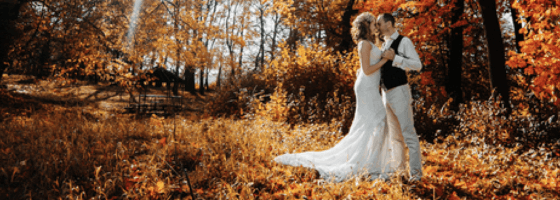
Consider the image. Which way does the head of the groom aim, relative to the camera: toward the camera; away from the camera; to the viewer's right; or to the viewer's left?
to the viewer's left

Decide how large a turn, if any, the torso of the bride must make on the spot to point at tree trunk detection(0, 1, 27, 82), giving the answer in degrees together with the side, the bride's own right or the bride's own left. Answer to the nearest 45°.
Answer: approximately 180°

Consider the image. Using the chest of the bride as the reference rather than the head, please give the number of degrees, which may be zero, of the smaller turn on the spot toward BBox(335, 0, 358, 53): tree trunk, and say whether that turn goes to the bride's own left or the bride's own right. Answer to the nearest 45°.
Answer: approximately 90° to the bride's own left

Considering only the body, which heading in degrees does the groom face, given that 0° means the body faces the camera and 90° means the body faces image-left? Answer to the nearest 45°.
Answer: approximately 45°

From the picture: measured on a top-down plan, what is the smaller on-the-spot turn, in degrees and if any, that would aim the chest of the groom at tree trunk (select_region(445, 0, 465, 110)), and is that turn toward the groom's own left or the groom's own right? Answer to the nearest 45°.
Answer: approximately 135° to the groom's own right

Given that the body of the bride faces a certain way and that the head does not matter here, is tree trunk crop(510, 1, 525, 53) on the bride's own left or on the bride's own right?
on the bride's own left

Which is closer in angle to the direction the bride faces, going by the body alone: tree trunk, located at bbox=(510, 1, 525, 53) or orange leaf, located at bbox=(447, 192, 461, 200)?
the orange leaf

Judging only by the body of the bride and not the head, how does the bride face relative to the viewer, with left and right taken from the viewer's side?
facing to the right of the viewer

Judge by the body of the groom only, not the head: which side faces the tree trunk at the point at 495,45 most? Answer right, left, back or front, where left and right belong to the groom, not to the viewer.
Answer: back

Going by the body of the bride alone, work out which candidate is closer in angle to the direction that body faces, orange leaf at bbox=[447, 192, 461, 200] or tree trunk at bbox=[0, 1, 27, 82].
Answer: the orange leaf

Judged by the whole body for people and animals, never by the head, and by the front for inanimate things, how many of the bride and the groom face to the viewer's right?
1

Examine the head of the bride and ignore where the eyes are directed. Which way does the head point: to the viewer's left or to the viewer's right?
to the viewer's right
